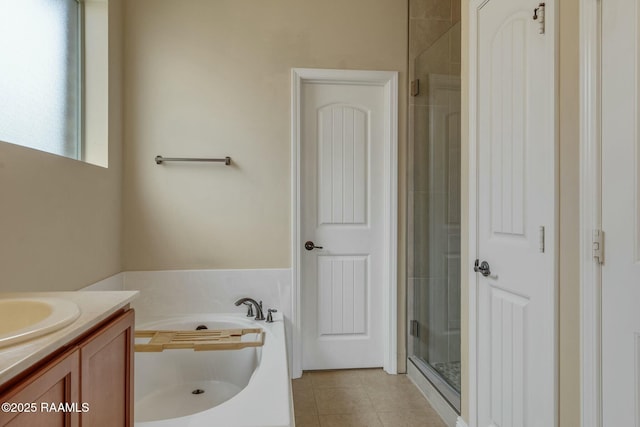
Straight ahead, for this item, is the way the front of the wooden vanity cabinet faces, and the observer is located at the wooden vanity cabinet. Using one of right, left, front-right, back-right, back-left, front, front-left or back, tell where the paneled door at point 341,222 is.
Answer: left

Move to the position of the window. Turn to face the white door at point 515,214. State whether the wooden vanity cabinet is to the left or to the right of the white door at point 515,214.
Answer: right

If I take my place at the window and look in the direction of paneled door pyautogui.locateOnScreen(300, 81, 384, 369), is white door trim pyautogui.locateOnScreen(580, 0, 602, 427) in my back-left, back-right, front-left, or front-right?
front-right

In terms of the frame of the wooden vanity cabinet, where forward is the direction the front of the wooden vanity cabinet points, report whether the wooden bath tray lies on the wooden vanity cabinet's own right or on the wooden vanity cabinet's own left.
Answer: on the wooden vanity cabinet's own left

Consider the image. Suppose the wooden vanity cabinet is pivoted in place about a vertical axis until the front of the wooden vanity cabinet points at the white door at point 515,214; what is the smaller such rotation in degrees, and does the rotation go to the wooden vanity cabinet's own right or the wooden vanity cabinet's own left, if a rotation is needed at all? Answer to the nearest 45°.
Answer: approximately 45° to the wooden vanity cabinet's own left

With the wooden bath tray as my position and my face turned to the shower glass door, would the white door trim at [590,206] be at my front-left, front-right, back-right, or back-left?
front-right

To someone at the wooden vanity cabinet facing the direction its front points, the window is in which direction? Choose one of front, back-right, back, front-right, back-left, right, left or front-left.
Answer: back-left

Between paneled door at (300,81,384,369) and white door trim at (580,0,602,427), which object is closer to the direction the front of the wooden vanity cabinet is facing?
the white door trim

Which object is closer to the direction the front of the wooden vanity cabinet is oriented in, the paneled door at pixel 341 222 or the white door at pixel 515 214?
the white door

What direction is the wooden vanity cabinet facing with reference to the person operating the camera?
facing the viewer and to the right of the viewer

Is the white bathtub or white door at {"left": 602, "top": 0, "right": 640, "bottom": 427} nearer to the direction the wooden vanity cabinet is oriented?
the white door
